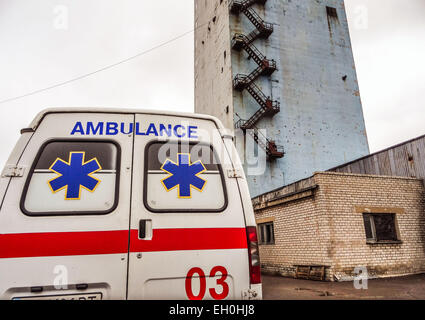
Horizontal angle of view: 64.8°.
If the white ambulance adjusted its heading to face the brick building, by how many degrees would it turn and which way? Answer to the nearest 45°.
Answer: approximately 45° to its right

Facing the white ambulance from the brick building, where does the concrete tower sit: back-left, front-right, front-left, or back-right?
back-right

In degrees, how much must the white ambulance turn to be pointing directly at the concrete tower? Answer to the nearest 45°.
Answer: approximately 45° to its right

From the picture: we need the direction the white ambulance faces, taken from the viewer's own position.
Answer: facing away from the viewer

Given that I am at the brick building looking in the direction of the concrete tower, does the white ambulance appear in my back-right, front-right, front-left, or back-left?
back-left
